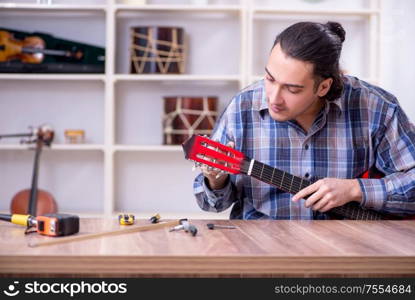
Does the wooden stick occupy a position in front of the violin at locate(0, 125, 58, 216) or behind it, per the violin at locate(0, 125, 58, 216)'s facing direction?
in front

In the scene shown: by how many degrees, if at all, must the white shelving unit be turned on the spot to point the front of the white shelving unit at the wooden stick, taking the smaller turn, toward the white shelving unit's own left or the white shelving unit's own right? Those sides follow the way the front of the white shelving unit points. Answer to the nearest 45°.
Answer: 0° — it already faces it

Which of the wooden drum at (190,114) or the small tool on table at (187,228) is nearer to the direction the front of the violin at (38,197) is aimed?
the small tool on table

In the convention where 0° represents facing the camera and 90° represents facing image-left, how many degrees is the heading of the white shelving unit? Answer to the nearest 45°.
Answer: approximately 0°

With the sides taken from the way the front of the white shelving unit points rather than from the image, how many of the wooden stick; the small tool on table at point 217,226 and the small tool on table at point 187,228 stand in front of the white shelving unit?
3

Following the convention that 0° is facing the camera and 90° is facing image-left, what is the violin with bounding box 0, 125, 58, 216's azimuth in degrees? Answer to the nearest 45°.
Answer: approximately 0°
